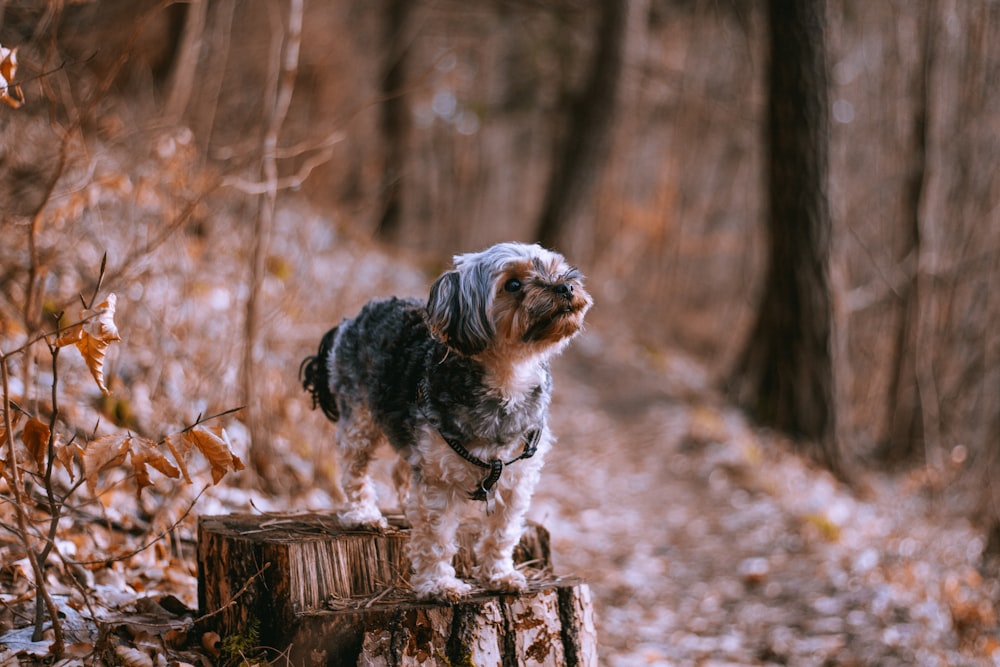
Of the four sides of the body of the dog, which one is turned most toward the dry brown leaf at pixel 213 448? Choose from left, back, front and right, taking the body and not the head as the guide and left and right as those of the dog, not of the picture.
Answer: right

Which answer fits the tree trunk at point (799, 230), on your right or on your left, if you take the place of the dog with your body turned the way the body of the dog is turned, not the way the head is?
on your left

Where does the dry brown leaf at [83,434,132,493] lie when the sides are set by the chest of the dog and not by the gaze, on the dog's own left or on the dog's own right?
on the dog's own right

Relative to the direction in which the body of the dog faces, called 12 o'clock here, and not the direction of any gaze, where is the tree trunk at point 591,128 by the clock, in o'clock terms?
The tree trunk is roughly at 8 o'clock from the dog.

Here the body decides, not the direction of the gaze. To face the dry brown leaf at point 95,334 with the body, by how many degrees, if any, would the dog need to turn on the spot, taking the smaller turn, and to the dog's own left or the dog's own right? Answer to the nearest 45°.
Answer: approximately 90° to the dog's own right

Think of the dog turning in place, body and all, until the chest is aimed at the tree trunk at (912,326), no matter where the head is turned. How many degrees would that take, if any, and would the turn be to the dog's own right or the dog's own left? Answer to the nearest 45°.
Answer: approximately 90° to the dog's own left

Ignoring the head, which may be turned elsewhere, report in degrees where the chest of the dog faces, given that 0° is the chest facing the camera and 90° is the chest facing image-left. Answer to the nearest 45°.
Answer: approximately 315°
